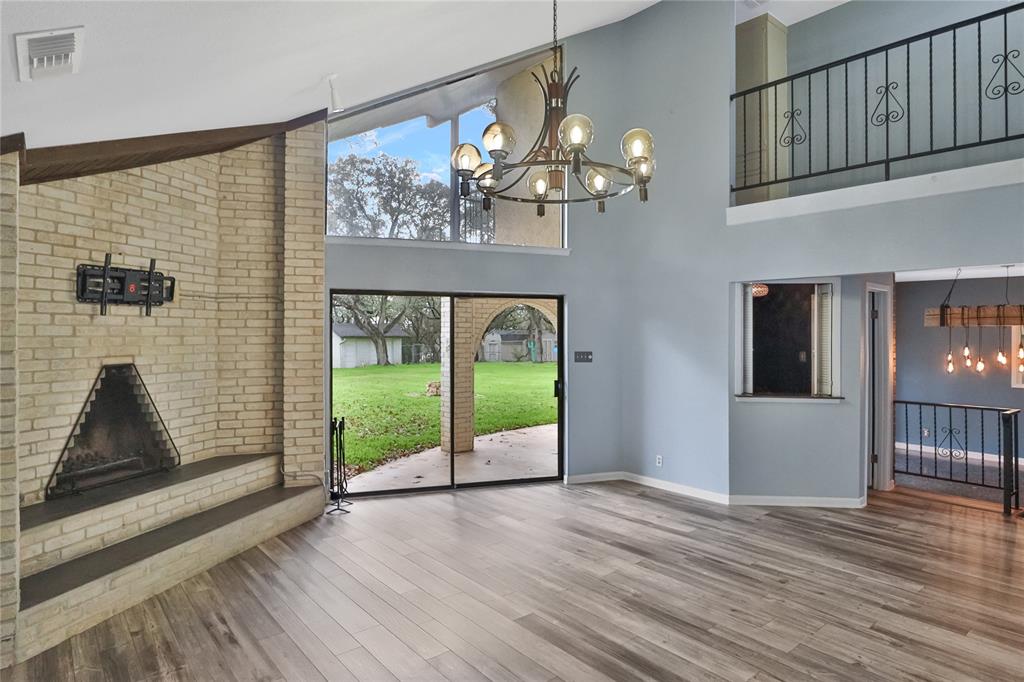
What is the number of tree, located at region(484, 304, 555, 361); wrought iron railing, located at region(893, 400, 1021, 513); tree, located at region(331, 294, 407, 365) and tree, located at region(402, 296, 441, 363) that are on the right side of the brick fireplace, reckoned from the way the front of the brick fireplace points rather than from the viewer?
0

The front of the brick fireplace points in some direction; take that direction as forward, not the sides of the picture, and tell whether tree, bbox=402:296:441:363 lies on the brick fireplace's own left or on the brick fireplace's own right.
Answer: on the brick fireplace's own left

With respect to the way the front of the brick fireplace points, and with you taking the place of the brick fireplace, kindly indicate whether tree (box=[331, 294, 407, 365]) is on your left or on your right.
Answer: on your left

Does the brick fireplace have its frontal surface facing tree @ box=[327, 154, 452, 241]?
no

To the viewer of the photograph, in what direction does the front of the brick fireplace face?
facing the viewer and to the right of the viewer

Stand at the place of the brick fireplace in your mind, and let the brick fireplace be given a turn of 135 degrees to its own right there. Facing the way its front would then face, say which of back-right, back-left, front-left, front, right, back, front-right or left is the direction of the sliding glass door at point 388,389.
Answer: back

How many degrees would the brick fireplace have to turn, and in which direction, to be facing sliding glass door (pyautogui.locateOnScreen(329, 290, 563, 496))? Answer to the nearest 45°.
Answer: approximately 45° to its left

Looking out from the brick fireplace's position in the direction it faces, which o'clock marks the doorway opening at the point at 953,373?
The doorway opening is roughly at 11 o'clock from the brick fireplace.

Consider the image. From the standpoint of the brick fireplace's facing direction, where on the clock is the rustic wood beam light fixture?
The rustic wood beam light fixture is roughly at 11 o'clock from the brick fireplace.
